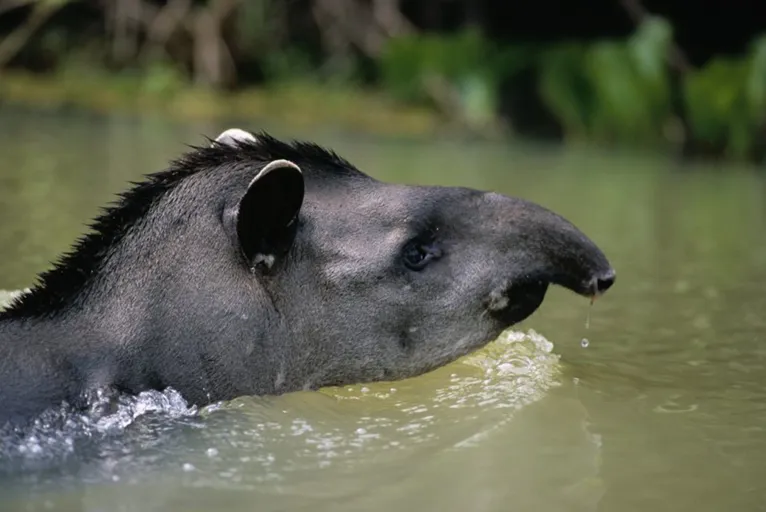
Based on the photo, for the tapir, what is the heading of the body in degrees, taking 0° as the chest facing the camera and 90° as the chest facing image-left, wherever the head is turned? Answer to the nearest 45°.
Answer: approximately 270°
